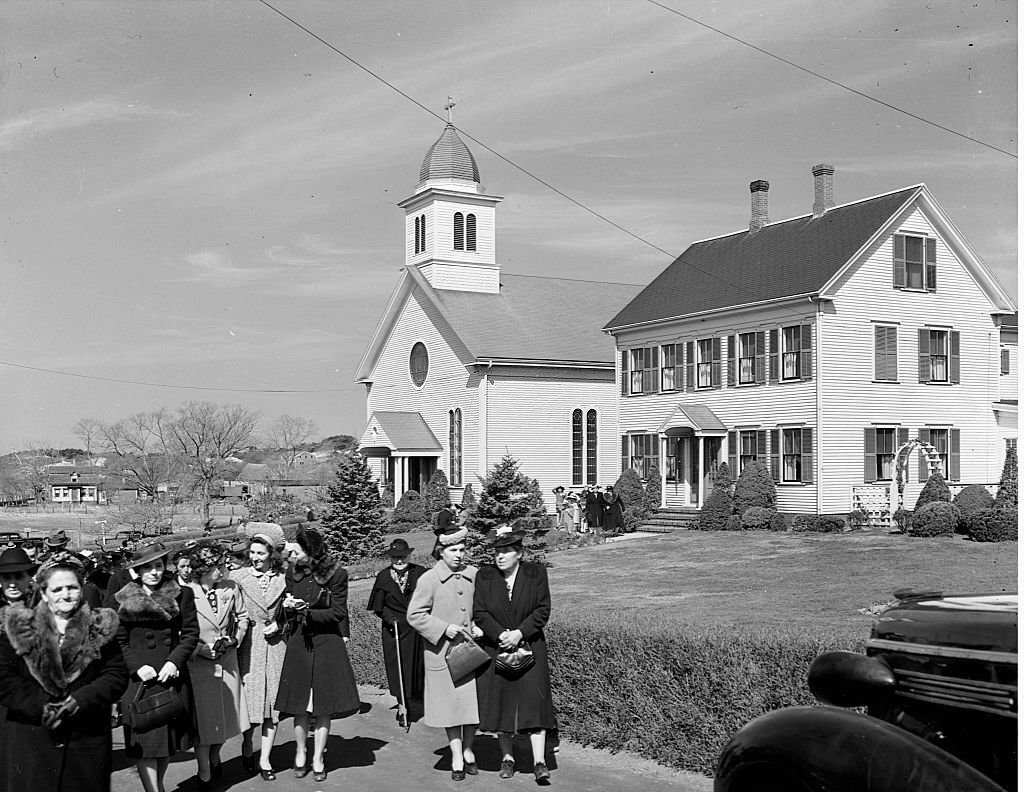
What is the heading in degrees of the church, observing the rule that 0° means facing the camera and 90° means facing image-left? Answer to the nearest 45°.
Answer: approximately 45°

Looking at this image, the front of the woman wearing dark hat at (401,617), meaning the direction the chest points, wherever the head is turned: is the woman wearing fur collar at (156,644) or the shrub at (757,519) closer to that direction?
the woman wearing fur collar

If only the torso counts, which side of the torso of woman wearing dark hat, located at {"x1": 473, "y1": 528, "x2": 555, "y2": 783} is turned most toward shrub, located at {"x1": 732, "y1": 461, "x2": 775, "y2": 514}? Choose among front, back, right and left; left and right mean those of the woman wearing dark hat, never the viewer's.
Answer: back

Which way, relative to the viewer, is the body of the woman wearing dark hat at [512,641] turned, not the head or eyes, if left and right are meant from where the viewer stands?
facing the viewer

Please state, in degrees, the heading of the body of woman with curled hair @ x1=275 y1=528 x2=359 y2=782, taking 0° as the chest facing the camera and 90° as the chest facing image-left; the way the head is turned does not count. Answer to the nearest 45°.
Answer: approximately 45°

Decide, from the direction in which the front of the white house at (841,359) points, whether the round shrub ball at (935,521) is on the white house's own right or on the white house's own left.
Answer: on the white house's own left

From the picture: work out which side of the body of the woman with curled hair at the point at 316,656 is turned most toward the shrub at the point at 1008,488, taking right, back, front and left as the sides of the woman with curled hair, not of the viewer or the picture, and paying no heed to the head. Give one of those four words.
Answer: back

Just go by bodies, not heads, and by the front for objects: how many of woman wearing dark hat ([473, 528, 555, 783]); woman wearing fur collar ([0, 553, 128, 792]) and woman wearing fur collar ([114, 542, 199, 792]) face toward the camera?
3

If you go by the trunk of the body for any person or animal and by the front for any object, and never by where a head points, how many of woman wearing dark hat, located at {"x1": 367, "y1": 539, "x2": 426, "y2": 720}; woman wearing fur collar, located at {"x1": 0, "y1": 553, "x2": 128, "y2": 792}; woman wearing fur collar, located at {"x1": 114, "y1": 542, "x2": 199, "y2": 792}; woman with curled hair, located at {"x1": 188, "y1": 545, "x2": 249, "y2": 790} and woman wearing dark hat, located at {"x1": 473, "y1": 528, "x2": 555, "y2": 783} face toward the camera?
5

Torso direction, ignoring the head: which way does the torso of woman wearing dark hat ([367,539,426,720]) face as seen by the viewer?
toward the camera

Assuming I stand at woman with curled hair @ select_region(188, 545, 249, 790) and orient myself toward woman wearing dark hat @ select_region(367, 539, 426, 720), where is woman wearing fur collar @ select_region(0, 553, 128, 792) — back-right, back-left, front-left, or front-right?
back-right

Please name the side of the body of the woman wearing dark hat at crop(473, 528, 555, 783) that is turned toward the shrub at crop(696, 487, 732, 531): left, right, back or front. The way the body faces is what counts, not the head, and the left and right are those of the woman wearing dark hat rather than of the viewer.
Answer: back
